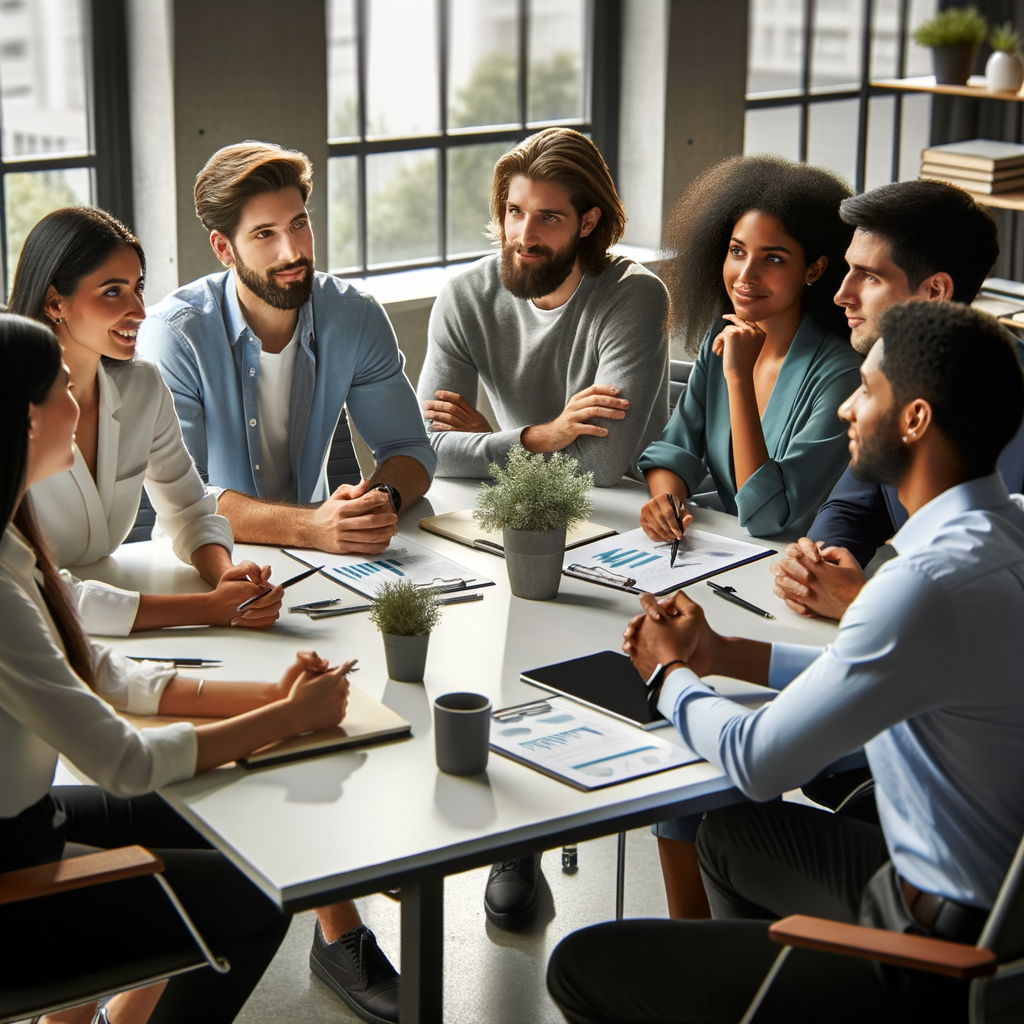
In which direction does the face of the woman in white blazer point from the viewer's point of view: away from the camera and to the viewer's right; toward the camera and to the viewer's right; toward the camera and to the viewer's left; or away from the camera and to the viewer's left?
toward the camera and to the viewer's right

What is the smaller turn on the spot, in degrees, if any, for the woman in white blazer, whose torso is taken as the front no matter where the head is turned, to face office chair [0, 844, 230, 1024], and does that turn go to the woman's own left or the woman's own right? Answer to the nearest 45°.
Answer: approximately 45° to the woman's own right

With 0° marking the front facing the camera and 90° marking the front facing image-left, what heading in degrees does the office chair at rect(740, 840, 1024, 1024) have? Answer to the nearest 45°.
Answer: approximately 90°

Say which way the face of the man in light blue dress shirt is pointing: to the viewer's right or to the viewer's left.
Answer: to the viewer's left

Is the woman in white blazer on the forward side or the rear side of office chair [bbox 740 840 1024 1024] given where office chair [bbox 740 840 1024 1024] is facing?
on the forward side

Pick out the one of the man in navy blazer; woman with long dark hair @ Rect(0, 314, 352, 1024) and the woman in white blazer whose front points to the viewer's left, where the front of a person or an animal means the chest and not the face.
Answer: the man in navy blazer

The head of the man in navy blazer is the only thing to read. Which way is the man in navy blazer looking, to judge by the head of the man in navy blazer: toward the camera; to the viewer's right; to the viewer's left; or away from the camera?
to the viewer's left

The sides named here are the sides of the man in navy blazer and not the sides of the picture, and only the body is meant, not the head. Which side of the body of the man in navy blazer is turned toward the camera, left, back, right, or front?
left

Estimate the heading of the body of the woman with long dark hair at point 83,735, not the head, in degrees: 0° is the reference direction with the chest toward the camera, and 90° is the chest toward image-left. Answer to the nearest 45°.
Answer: approximately 270°
